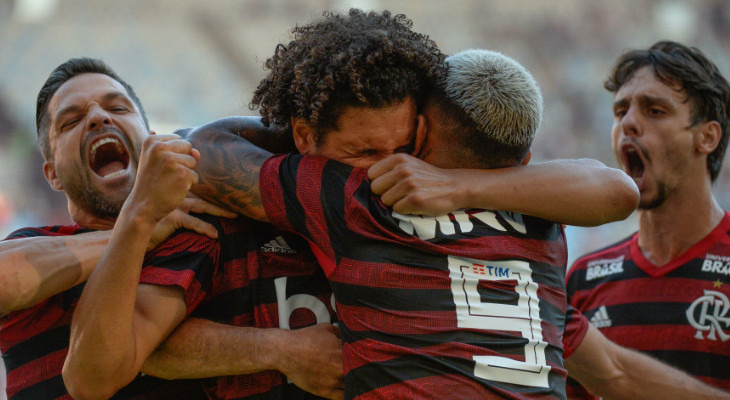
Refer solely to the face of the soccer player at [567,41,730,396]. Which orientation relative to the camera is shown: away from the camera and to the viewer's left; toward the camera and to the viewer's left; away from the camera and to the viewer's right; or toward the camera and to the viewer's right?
toward the camera and to the viewer's left

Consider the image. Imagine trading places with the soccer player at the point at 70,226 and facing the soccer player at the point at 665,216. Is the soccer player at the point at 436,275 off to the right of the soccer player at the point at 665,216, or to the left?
right

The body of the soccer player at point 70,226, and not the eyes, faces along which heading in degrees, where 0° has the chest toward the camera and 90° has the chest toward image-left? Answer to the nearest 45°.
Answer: approximately 315°

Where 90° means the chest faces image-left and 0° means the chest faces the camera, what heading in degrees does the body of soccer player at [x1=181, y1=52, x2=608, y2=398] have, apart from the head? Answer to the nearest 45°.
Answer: approximately 135°

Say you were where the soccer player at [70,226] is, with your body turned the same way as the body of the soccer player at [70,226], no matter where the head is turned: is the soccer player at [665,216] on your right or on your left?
on your left

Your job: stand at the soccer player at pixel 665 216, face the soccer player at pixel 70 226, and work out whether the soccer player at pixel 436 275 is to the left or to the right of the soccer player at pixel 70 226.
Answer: left

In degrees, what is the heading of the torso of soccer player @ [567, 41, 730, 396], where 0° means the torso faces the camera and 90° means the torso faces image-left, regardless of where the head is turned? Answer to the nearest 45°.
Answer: approximately 45°

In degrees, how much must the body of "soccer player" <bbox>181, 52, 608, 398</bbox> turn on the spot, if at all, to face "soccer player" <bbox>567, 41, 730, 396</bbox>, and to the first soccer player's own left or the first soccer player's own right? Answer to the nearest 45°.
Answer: approximately 90° to the first soccer player's own right

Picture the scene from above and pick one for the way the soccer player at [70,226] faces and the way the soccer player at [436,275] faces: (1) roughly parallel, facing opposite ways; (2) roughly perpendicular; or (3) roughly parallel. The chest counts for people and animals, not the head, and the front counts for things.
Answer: roughly parallel, facing opposite ways

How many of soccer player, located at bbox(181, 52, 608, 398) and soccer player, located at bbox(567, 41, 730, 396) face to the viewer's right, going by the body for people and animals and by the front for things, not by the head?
0
